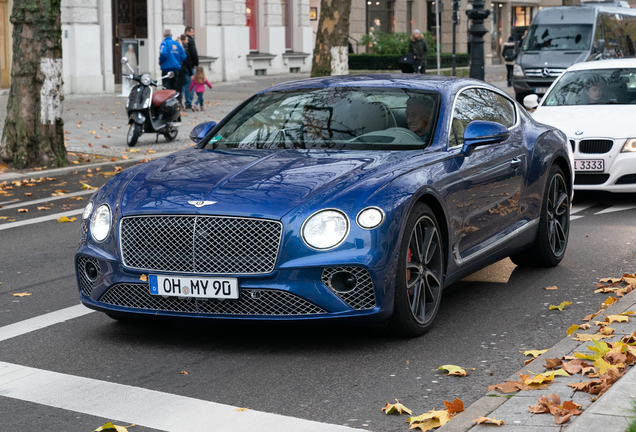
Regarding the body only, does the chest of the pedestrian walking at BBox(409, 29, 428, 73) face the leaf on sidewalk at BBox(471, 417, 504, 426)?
yes

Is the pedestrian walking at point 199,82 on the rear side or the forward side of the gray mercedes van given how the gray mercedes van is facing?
on the forward side

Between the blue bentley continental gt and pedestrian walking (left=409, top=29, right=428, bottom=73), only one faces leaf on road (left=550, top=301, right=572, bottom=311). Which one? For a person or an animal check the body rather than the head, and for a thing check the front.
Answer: the pedestrian walking

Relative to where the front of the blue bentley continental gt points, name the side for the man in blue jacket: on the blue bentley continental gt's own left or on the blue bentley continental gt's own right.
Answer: on the blue bentley continental gt's own right

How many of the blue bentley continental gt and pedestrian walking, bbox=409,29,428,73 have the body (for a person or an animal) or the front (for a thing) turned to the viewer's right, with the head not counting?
0

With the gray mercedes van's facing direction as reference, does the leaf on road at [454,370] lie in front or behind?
in front

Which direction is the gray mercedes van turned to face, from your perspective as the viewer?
facing the viewer and to the left of the viewer

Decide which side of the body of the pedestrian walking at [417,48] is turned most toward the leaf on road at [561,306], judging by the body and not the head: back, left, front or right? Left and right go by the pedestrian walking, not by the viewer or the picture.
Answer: front

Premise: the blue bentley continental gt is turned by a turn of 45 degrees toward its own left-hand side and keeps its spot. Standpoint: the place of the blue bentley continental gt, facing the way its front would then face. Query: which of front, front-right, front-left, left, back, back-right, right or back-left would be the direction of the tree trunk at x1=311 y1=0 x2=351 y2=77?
back

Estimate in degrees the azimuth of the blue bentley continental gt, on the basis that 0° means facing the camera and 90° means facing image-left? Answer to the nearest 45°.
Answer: approximately 45°

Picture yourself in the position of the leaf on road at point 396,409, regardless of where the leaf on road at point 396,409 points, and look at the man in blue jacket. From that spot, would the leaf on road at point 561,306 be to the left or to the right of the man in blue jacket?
right

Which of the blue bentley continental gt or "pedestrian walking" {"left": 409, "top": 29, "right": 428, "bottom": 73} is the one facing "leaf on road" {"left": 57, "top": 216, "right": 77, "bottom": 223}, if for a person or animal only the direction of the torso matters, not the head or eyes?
the pedestrian walking

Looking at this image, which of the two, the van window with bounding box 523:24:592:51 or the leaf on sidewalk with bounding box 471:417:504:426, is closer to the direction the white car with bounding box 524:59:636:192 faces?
the leaf on sidewalk

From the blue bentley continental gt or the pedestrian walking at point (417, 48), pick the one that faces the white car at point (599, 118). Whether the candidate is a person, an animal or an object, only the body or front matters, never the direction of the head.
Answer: the pedestrian walking
